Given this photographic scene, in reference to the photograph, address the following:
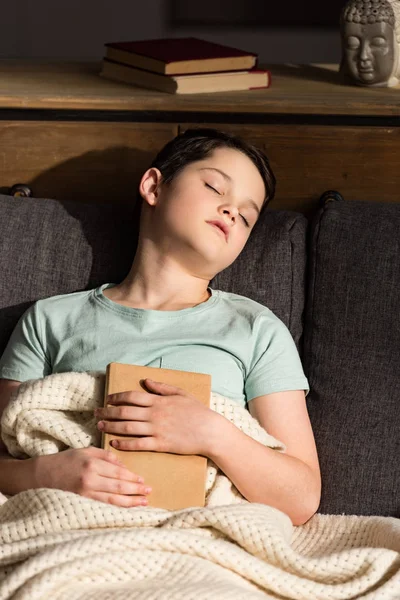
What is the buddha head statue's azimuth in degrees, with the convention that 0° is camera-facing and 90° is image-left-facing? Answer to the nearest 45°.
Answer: approximately 0°

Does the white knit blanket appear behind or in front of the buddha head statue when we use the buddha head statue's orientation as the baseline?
in front

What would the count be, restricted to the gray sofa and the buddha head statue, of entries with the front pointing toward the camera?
2
